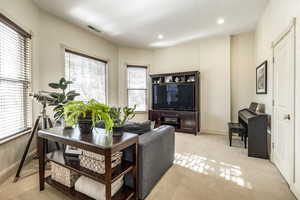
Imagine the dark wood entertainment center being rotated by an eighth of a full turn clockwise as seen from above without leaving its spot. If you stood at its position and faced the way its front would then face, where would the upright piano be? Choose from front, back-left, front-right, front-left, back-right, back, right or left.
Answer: back-left

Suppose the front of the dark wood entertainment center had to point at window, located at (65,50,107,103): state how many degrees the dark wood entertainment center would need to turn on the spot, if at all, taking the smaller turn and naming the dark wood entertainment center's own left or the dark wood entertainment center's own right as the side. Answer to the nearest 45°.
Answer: approximately 45° to the dark wood entertainment center's own right

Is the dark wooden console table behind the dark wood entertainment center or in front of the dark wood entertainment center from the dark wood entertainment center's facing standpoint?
in front

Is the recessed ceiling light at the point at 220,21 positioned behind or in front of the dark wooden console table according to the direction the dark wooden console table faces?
behind

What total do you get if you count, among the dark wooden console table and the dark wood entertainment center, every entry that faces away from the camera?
0

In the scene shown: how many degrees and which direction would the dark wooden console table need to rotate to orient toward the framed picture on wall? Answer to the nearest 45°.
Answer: approximately 135° to its left

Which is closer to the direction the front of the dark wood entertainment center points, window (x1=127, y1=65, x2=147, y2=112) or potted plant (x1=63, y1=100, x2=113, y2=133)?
the potted plant

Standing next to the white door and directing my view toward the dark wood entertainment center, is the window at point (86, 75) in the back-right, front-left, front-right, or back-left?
front-left

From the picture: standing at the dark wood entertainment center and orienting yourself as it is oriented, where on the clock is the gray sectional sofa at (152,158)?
The gray sectional sofa is roughly at 11 o'clock from the dark wood entertainment center.
